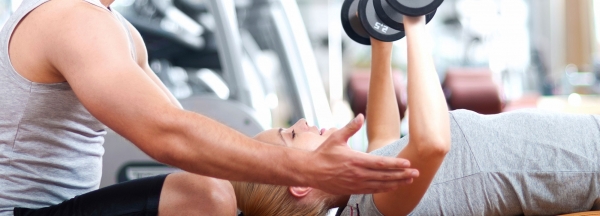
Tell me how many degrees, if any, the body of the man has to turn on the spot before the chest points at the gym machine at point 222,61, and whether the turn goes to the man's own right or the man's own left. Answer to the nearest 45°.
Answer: approximately 90° to the man's own left

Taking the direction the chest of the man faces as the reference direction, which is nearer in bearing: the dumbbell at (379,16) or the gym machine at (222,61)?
the dumbbell

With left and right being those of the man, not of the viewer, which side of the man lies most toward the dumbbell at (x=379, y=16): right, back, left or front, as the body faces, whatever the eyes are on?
front

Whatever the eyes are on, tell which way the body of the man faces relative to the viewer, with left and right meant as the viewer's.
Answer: facing to the right of the viewer

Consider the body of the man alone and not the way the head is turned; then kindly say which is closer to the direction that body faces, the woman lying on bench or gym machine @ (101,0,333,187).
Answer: the woman lying on bench

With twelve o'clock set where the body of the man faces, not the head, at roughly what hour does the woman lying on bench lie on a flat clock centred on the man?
The woman lying on bench is roughly at 12 o'clock from the man.
